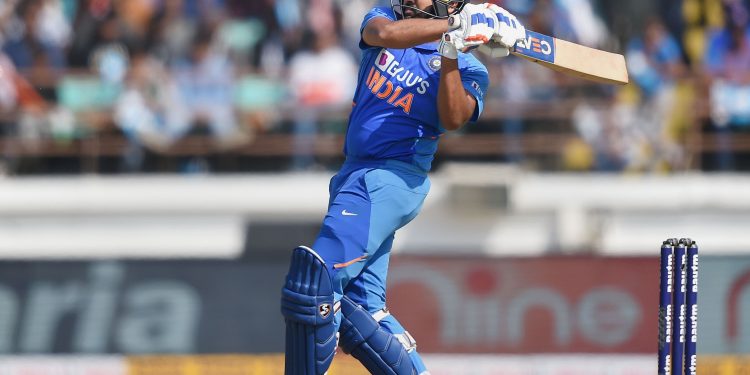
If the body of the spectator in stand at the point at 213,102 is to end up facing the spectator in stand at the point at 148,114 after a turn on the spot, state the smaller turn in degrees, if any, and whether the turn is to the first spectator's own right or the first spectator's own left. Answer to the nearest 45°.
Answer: approximately 90° to the first spectator's own right

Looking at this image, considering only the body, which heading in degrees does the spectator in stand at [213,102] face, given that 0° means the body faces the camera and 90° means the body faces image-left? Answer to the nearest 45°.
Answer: approximately 0°

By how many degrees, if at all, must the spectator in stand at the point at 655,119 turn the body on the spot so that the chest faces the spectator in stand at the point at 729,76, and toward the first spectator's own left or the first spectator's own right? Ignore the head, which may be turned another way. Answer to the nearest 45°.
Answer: approximately 135° to the first spectator's own left

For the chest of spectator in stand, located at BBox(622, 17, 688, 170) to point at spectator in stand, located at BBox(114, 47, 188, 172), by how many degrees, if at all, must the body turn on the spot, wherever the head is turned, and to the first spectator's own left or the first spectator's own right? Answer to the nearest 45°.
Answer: approximately 90° to the first spectator's own right

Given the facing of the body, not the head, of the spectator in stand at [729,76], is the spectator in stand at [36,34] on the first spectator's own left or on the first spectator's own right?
on the first spectator's own right

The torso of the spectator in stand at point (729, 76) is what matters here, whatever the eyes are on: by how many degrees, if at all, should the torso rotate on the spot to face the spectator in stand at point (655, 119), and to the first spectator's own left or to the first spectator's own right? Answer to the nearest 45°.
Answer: approximately 45° to the first spectator's own right

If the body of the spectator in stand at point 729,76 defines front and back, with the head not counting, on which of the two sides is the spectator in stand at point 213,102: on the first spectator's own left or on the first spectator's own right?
on the first spectator's own right

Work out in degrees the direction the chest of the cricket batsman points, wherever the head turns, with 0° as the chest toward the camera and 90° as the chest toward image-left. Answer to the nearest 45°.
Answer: approximately 0°

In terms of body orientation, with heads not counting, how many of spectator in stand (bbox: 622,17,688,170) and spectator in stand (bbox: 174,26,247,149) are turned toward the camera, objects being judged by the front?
2

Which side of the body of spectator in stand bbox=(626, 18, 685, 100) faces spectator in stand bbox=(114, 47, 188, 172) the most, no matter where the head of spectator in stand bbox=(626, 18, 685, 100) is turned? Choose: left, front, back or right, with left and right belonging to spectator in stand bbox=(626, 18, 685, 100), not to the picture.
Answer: right
